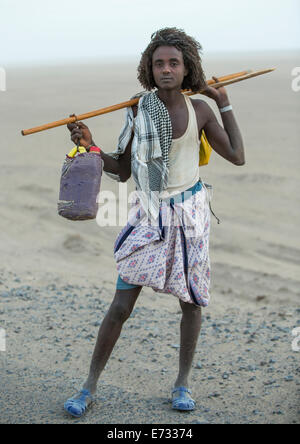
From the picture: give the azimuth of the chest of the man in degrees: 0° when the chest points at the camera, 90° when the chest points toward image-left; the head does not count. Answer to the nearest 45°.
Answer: approximately 0°
